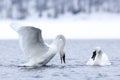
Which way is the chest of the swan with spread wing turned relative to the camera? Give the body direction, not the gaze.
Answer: to the viewer's right
